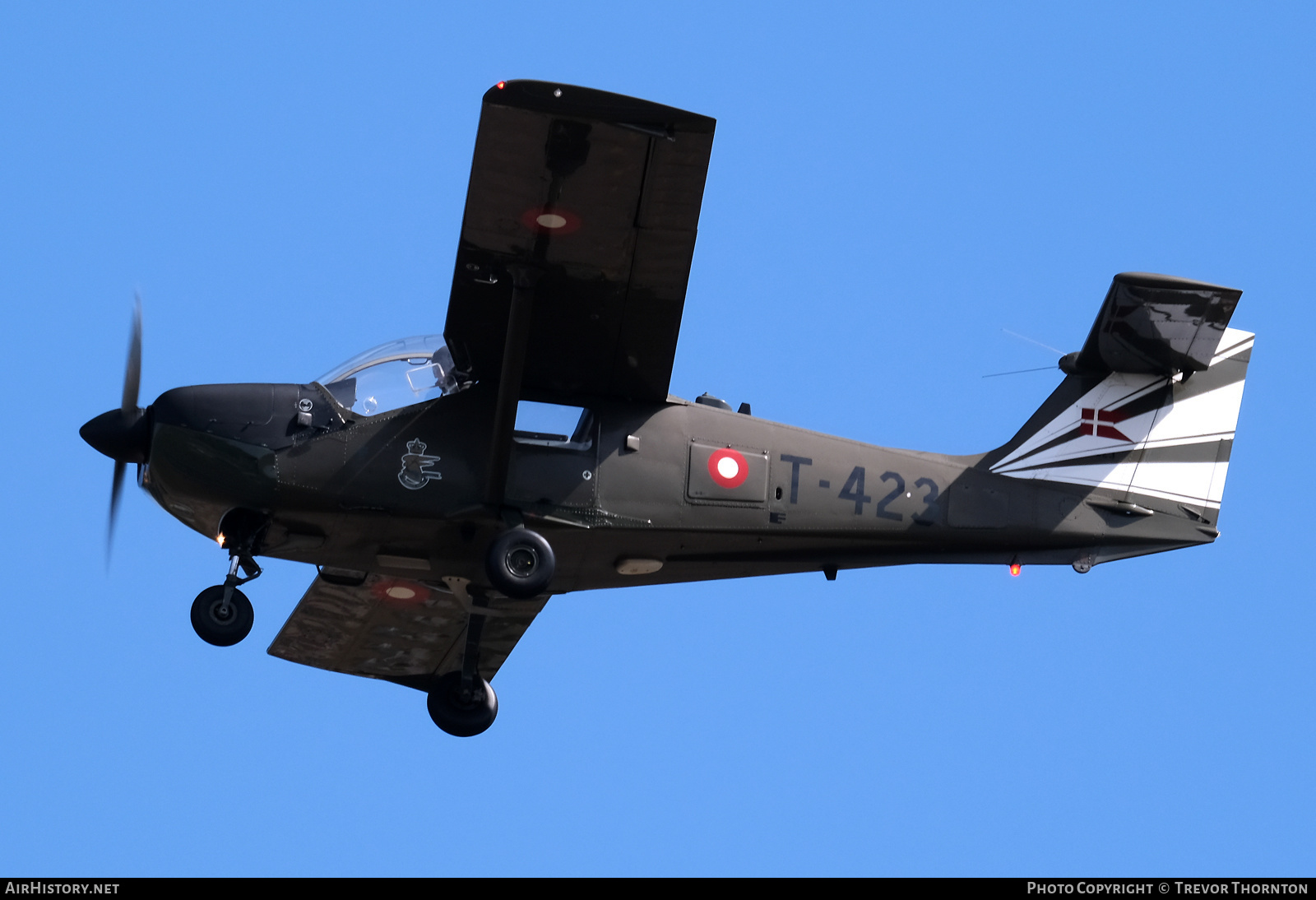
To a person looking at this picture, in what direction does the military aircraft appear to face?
facing to the left of the viewer
